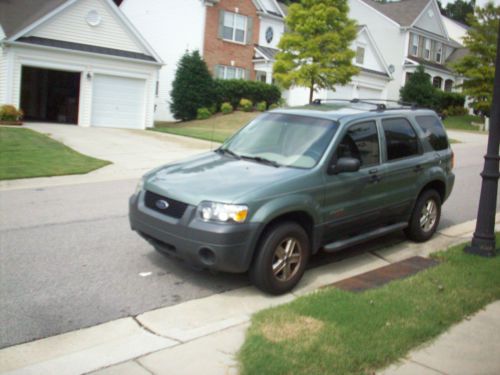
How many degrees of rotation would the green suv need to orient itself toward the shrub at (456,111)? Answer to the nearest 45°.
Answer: approximately 135° to its right

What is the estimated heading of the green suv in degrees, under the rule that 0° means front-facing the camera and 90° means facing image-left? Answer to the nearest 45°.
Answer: approximately 45°

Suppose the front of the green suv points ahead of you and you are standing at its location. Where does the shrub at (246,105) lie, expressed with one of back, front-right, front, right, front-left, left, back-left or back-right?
back-right

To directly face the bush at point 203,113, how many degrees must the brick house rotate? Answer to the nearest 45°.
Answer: approximately 45° to its right

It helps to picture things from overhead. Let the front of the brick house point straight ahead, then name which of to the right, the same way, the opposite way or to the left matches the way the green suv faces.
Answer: to the right

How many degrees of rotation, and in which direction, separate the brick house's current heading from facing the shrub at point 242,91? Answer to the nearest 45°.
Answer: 0° — it already faces it

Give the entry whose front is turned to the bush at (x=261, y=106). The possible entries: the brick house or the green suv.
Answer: the brick house

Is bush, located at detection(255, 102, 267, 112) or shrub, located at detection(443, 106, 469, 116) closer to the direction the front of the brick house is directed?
the bush

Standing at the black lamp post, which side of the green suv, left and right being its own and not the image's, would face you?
back

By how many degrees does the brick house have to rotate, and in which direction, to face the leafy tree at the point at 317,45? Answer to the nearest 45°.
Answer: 0° — it already faces it

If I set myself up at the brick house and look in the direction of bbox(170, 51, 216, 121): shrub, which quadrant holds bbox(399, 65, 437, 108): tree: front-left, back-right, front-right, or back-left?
back-left

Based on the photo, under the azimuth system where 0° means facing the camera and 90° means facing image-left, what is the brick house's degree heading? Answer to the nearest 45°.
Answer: approximately 315°

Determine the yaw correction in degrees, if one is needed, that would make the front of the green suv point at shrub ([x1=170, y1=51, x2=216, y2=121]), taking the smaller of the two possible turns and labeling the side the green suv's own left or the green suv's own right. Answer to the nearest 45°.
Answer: approximately 135° to the green suv's own right

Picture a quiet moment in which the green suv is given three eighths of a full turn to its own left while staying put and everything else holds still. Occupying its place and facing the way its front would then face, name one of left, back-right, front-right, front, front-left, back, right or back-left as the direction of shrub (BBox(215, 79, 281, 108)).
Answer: left

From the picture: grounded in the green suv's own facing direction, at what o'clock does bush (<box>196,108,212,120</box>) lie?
The bush is roughly at 4 o'clock from the green suv.
